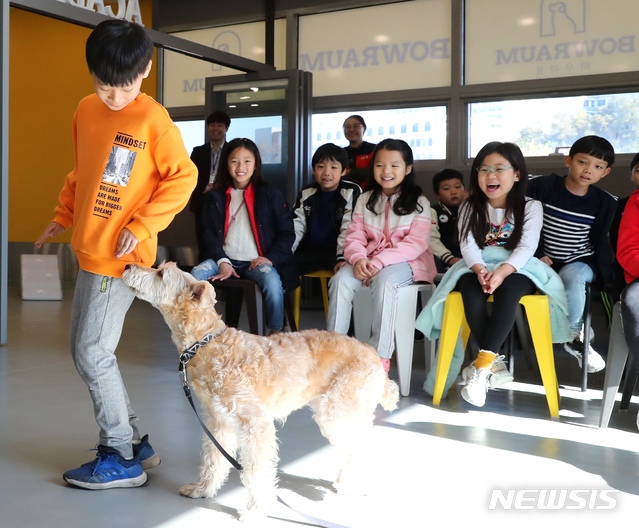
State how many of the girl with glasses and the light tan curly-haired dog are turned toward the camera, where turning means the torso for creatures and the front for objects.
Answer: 1

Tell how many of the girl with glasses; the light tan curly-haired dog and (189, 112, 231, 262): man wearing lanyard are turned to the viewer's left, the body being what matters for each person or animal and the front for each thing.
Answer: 1

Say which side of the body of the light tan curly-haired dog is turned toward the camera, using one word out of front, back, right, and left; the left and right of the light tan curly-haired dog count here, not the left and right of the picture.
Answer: left

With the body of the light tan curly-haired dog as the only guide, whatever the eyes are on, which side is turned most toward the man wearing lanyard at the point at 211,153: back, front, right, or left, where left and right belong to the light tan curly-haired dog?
right

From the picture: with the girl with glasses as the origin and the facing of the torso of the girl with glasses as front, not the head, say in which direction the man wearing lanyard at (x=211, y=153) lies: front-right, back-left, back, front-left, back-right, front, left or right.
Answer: back-right

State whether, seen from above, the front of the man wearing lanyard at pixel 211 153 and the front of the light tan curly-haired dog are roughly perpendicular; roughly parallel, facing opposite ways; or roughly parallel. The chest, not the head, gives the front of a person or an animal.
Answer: roughly perpendicular

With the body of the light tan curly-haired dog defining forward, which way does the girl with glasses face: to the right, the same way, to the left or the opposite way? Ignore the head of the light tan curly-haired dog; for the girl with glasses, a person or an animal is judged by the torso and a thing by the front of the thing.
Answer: to the left

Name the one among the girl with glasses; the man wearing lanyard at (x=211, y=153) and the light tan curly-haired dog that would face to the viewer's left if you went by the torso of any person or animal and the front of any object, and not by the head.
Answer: the light tan curly-haired dog

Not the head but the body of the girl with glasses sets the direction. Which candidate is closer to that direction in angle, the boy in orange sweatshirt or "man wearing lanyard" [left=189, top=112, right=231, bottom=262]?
the boy in orange sweatshirt

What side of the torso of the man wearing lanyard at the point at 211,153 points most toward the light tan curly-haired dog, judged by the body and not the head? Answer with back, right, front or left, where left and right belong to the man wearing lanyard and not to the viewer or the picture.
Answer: front

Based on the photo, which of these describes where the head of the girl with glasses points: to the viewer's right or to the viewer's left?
to the viewer's left

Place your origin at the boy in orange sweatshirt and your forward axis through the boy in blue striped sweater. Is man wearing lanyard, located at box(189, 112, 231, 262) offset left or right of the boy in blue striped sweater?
left
